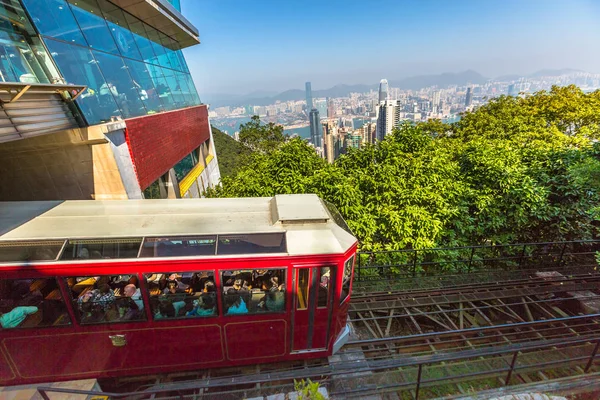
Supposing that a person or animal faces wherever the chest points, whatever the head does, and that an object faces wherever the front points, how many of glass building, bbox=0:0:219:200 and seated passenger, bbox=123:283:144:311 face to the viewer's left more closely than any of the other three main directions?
1

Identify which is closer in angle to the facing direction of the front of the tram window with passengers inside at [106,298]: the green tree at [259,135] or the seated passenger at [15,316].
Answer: the seated passenger

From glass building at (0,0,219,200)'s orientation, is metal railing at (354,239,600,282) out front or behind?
out front

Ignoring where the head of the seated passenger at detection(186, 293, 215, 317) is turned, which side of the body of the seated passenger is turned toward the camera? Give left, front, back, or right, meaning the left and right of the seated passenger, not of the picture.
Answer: left

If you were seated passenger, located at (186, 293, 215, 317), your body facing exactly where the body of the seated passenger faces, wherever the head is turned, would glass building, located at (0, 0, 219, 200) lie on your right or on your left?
on your right

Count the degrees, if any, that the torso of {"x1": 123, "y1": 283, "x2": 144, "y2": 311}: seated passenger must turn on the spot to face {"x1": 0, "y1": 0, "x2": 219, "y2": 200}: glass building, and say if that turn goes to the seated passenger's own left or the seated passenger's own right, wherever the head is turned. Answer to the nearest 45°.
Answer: approximately 90° to the seated passenger's own right

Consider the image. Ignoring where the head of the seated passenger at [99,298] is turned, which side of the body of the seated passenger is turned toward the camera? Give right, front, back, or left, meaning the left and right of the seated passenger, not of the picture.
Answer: left

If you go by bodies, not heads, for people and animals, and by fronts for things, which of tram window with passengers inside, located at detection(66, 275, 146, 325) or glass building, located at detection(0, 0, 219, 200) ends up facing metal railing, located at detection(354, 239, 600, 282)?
the glass building

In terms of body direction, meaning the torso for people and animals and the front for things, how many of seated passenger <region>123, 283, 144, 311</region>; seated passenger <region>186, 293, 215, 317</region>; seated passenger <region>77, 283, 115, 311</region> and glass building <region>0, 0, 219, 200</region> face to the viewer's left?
3

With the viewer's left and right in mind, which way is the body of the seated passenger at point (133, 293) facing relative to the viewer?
facing to the left of the viewer
